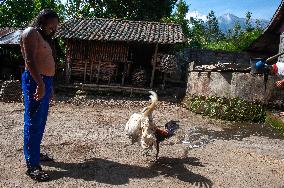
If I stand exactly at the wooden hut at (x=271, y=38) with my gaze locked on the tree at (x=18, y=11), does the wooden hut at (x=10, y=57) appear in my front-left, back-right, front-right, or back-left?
front-left

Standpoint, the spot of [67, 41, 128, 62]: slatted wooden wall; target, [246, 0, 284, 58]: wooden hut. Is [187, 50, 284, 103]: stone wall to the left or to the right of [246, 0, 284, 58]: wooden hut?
right

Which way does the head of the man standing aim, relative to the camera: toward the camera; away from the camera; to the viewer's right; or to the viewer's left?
to the viewer's right

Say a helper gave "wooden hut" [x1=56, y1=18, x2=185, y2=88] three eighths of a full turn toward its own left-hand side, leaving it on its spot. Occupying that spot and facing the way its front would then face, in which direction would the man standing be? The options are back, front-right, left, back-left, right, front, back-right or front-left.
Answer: back-right

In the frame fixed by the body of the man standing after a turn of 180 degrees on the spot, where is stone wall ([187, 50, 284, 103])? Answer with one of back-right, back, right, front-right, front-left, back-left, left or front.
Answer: back-right

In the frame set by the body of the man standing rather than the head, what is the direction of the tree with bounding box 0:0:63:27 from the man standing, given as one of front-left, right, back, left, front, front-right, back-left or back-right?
left

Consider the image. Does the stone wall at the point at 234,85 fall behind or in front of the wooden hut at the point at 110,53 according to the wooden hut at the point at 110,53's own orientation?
in front

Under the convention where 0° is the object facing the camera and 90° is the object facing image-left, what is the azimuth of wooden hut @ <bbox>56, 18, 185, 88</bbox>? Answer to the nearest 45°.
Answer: approximately 0°

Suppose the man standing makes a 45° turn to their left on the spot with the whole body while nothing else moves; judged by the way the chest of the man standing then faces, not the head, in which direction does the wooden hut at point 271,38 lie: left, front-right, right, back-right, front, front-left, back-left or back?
front

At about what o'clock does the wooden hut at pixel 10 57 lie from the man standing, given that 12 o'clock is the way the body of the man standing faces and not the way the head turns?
The wooden hut is roughly at 9 o'clock from the man standing.

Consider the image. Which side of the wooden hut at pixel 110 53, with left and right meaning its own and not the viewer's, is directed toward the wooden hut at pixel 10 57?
right

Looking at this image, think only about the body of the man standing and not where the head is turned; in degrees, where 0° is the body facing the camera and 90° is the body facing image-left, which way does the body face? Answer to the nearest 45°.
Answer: approximately 270°
